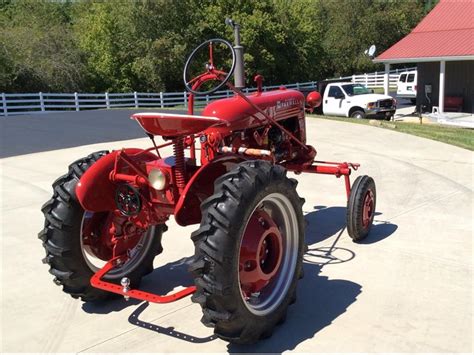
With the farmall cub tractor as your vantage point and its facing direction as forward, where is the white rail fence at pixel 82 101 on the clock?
The white rail fence is roughly at 10 o'clock from the farmall cub tractor.

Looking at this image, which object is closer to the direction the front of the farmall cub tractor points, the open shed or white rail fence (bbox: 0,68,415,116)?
the open shed

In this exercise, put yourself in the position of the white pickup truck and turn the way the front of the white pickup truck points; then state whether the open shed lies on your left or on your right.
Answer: on your left

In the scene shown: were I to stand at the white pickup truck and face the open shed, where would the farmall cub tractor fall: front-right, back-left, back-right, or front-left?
back-right

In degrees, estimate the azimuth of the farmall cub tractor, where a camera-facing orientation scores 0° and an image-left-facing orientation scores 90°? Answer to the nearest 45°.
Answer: approximately 225°

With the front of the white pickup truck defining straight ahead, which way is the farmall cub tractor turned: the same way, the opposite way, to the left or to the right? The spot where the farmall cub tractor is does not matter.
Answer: to the left
